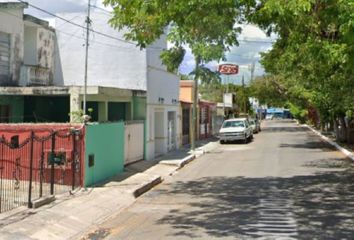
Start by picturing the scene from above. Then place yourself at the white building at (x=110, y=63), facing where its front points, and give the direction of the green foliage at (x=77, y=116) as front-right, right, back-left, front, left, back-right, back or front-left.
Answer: front-right

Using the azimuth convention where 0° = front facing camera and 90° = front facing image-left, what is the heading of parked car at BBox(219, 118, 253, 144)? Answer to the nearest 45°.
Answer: approximately 0°

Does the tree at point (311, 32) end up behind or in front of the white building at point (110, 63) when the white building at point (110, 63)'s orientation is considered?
in front

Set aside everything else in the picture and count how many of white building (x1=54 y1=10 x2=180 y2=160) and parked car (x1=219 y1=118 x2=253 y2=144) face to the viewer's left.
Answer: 0

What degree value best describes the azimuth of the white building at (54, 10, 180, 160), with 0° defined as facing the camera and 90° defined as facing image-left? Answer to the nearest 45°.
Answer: approximately 315°

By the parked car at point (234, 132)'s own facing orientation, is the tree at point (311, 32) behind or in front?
in front

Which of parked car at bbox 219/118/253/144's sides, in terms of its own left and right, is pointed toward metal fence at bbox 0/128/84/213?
front

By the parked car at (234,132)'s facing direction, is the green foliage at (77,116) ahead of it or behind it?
ahead
